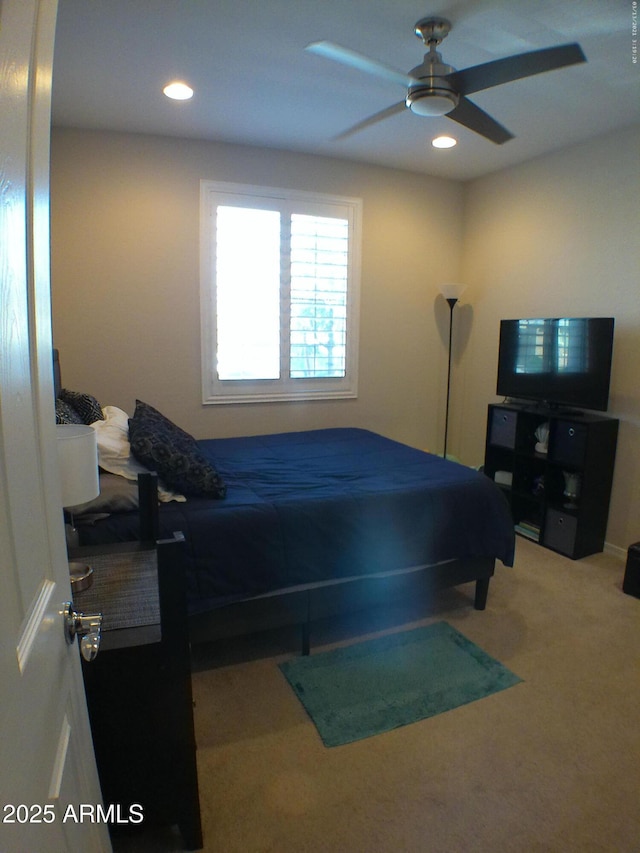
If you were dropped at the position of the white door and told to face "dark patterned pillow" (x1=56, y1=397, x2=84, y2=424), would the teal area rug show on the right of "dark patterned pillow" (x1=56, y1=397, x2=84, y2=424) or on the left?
right

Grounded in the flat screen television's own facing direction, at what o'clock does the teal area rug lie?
The teal area rug is roughly at 11 o'clock from the flat screen television.

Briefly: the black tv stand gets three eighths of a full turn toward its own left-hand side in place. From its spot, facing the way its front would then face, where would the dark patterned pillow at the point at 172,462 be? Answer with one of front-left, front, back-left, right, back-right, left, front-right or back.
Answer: back-right

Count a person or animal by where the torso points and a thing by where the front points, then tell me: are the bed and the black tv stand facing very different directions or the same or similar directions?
very different directions

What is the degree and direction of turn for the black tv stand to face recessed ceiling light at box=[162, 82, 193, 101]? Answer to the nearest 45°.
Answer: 0° — it already faces it

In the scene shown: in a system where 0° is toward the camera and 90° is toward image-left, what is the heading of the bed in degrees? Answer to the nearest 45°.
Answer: approximately 270°

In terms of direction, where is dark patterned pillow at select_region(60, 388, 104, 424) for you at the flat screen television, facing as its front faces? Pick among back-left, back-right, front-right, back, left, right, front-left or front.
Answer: front

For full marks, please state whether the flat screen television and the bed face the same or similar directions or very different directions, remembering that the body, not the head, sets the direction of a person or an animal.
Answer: very different directions

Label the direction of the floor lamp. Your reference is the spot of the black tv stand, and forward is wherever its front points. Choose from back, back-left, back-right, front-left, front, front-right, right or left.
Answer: right

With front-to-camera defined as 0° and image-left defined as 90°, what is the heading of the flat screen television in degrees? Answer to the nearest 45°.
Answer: approximately 45°

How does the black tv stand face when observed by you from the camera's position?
facing the viewer and to the left of the viewer

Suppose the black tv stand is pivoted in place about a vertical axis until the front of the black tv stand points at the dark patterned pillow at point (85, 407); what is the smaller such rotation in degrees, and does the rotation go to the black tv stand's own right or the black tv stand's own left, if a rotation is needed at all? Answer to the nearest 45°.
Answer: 0° — it already faces it

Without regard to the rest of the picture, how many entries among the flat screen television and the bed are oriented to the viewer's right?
1
